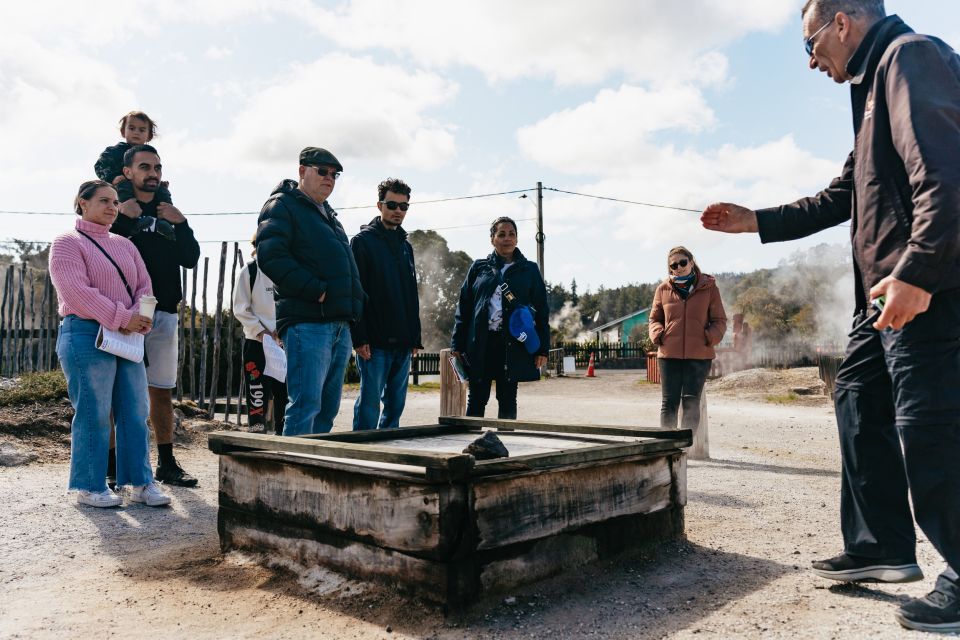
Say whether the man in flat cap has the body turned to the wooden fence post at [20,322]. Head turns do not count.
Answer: no

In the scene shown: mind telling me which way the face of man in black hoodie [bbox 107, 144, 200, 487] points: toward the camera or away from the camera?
toward the camera

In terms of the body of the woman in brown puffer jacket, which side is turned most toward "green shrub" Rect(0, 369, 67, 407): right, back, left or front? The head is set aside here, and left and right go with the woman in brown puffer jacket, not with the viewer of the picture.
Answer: right

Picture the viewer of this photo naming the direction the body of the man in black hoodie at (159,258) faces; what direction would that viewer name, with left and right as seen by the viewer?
facing the viewer and to the right of the viewer

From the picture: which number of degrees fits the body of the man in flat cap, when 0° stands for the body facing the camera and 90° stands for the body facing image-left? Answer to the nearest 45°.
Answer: approximately 315°

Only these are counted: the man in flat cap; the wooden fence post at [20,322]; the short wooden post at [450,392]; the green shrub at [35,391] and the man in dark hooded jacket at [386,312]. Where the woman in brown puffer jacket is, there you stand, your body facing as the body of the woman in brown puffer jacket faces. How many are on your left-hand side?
0

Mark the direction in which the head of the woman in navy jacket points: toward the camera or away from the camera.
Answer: toward the camera

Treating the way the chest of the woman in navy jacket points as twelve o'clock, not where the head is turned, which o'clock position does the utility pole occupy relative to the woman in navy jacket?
The utility pole is roughly at 6 o'clock from the woman in navy jacket.

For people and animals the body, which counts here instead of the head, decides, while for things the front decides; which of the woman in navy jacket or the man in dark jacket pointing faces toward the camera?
the woman in navy jacket

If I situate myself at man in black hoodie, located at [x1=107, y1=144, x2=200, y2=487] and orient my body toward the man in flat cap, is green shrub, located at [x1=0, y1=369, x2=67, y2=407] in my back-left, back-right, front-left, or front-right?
back-left

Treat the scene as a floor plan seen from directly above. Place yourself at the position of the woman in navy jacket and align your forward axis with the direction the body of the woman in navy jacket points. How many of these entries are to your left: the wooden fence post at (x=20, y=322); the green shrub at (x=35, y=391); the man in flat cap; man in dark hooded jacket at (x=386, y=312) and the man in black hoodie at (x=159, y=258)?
0

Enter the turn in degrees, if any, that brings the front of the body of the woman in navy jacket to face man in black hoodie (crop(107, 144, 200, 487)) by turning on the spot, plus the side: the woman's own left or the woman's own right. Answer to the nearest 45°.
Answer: approximately 90° to the woman's own right

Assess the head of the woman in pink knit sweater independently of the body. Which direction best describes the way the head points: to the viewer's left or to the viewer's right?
to the viewer's right

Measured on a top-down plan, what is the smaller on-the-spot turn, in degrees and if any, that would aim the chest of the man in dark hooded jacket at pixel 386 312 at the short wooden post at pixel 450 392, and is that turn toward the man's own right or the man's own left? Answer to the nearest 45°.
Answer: approximately 135° to the man's own left

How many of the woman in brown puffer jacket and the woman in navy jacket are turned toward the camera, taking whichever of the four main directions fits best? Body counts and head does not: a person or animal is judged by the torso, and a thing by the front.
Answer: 2

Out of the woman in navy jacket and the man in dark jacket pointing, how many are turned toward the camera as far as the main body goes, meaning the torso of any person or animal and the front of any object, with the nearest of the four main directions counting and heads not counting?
1

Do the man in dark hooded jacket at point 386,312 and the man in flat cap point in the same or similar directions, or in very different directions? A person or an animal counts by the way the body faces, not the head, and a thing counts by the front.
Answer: same or similar directions

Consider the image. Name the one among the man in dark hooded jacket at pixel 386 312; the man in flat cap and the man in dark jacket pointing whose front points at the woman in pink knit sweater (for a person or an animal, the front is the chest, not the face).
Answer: the man in dark jacket pointing

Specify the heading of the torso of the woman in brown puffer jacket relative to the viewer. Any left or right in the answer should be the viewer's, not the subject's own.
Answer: facing the viewer

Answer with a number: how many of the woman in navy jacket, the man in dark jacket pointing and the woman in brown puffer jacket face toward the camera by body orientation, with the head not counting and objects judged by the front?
2

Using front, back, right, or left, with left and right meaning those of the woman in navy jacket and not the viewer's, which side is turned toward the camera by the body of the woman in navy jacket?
front

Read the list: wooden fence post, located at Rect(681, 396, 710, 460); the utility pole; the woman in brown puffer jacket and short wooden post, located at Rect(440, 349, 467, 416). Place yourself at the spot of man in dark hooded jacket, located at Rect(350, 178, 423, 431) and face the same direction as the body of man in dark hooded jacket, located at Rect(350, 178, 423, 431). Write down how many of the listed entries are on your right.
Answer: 0
